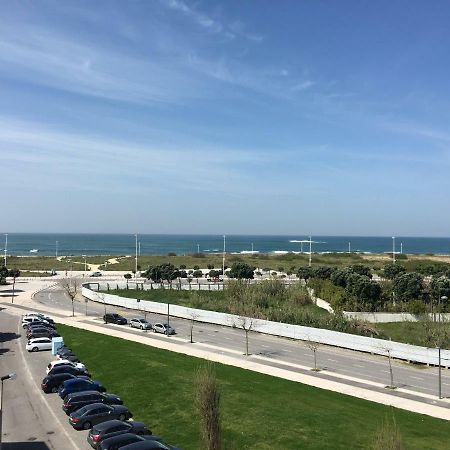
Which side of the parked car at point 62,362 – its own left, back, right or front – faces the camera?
right

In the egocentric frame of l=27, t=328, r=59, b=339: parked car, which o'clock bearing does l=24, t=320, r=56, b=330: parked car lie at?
l=24, t=320, r=56, b=330: parked car is roughly at 9 o'clock from l=27, t=328, r=59, b=339: parked car.

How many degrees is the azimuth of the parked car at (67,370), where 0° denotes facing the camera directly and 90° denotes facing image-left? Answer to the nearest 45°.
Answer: approximately 270°

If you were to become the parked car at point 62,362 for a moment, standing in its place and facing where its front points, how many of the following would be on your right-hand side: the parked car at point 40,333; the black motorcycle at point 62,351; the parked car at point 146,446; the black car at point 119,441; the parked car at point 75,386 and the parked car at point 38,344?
3

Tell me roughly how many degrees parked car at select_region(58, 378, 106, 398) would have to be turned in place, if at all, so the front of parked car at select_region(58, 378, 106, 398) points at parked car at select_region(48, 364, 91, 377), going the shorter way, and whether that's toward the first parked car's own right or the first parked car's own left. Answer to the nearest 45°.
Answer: approximately 90° to the first parked car's own left

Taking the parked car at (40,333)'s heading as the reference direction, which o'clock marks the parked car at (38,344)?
the parked car at (38,344) is roughly at 3 o'clock from the parked car at (40,333).

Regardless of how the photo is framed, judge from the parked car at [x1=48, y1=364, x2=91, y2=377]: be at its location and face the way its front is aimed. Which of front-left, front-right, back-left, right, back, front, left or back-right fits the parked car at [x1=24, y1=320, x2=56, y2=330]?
left

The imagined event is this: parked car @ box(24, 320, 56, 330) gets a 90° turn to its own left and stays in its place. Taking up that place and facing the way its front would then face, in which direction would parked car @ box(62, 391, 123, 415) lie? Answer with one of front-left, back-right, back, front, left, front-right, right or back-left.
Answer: back

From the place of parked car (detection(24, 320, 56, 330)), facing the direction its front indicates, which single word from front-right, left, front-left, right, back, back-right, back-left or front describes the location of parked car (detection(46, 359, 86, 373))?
right

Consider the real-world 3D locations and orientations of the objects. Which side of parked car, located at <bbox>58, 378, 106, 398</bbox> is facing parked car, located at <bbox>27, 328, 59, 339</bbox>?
left

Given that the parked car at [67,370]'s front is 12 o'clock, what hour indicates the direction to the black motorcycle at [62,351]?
The black motorcycle is roughly at 9 o'clock from the parked car.

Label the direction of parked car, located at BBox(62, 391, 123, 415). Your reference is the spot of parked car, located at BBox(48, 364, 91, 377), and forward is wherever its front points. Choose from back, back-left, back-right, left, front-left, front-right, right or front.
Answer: right

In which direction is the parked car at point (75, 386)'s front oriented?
to the viewer's right

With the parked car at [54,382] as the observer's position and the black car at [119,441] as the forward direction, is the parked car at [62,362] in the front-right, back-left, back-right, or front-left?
back-left

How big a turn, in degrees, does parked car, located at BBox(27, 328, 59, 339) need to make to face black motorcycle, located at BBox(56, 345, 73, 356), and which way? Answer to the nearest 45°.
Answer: approximately 90° to its right
